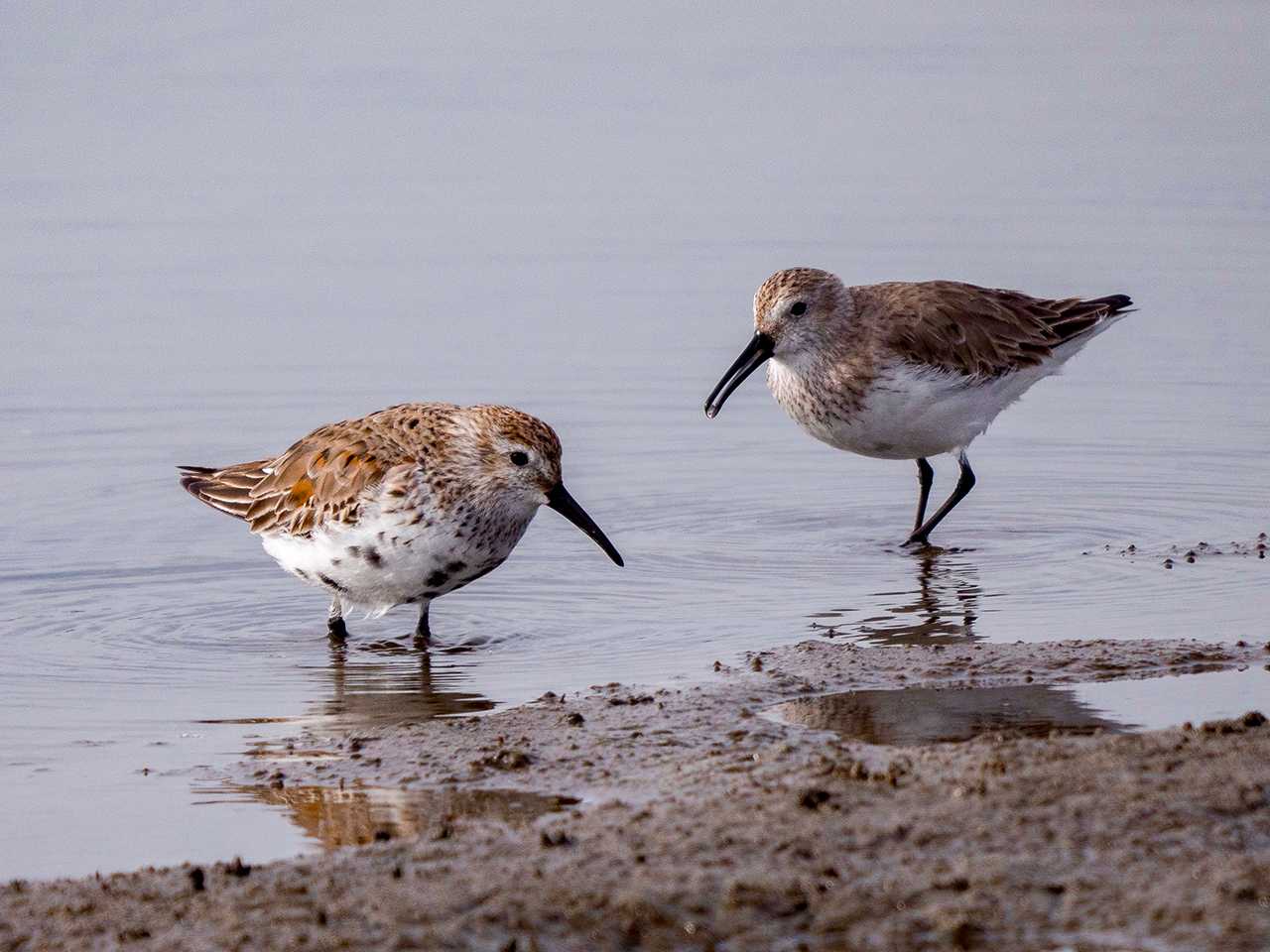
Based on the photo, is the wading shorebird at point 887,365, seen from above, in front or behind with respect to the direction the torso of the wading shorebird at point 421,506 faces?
in front

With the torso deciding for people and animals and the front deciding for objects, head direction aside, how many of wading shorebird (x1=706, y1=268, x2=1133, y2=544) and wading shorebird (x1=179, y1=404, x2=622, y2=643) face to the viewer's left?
1

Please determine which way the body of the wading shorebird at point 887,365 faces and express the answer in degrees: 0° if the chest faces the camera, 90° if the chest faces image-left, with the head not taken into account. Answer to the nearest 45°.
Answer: approximately 90°

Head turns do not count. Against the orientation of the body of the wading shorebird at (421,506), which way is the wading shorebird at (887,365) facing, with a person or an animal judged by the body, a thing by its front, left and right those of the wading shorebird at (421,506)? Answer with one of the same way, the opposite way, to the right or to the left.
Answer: the opposite way

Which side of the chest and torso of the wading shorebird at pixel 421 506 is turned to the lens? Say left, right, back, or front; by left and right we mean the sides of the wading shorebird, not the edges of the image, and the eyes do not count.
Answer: right

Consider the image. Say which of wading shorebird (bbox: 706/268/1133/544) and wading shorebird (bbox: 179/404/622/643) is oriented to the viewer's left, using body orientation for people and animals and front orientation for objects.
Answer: wading shorebird (bbox: 706/268/1133/544)

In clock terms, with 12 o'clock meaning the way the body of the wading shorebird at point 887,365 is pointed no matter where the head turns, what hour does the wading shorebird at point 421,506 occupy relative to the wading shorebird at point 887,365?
the wading shorebird at point 421,506 is roughly at 10 o'clock from the wading shorebird at point 887,365.
